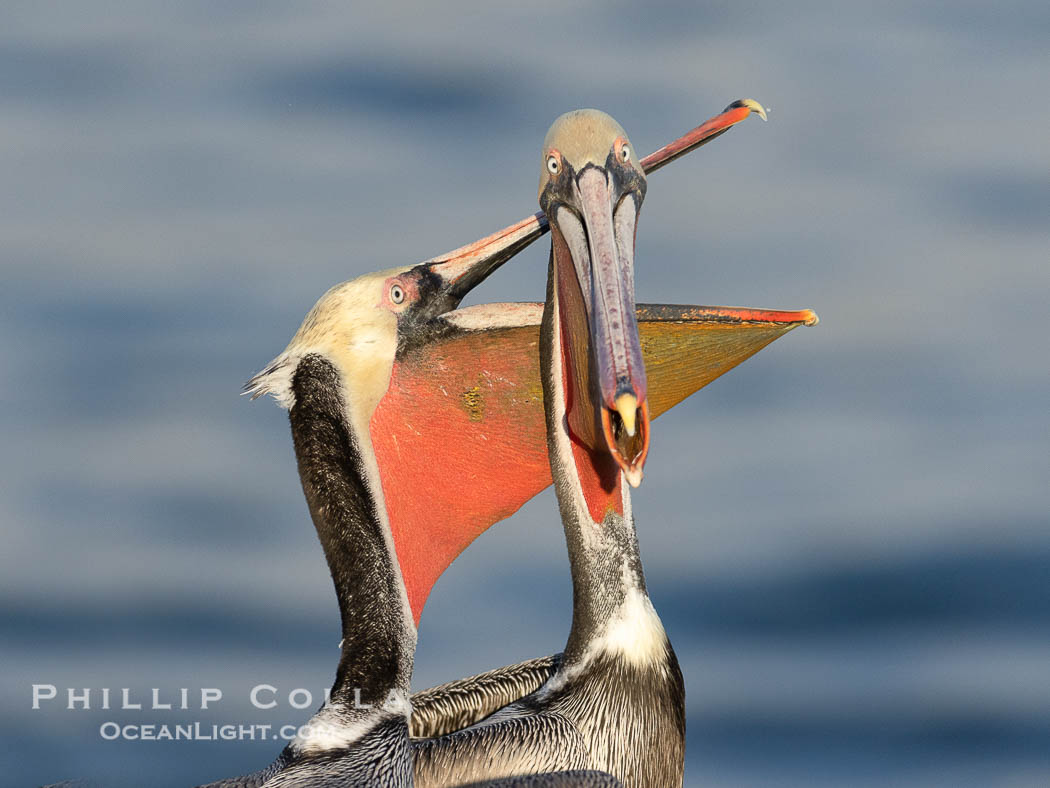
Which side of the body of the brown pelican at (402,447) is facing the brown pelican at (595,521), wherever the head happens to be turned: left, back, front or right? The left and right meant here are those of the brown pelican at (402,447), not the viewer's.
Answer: front

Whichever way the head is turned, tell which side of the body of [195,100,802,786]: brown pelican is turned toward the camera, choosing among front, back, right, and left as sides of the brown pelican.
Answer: right
